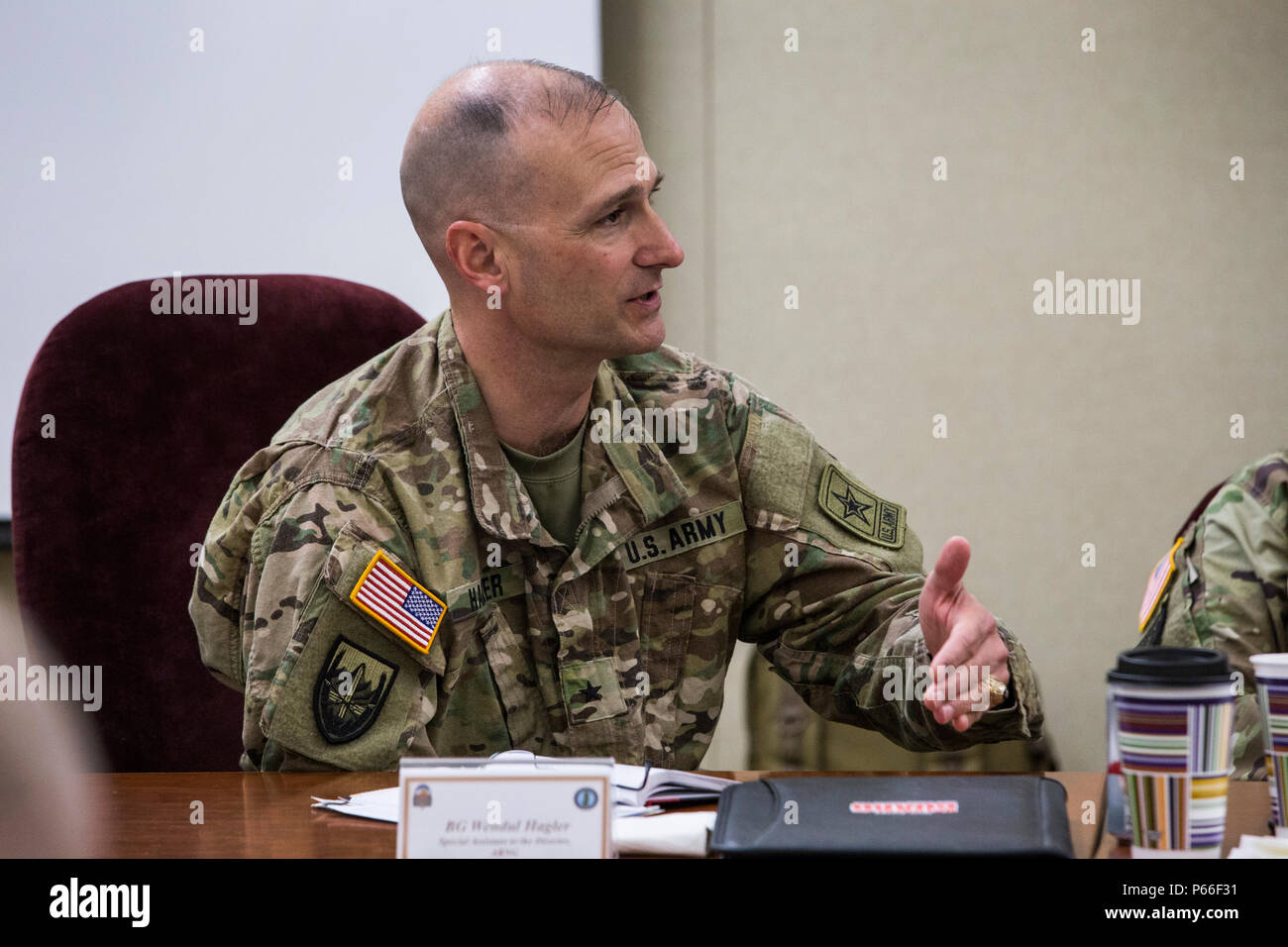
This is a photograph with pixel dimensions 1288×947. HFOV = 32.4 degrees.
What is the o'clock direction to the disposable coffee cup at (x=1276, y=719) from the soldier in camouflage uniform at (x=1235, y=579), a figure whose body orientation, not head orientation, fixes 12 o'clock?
The disposable coffee cup is roughly at 12 o'clock from the soldier in camouflage uniform.

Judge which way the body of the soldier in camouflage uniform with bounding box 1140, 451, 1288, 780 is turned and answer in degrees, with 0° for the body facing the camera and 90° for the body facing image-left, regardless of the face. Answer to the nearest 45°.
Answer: approximately 0°

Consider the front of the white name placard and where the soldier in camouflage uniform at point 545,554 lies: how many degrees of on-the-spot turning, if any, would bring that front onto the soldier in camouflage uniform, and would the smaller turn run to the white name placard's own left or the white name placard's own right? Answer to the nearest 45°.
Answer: approximately 180°

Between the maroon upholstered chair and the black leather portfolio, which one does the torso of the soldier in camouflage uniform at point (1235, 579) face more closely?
the black leather portfolio

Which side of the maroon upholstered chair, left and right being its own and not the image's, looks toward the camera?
front

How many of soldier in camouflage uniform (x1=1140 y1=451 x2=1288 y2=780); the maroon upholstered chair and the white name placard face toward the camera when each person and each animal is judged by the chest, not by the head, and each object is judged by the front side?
3

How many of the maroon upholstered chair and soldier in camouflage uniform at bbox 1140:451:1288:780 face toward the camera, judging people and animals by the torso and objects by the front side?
2

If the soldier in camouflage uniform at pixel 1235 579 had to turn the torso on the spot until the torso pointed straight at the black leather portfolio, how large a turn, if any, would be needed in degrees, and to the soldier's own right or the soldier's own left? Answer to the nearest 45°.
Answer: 0° — they already face it

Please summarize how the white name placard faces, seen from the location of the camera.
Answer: facing the viewer
